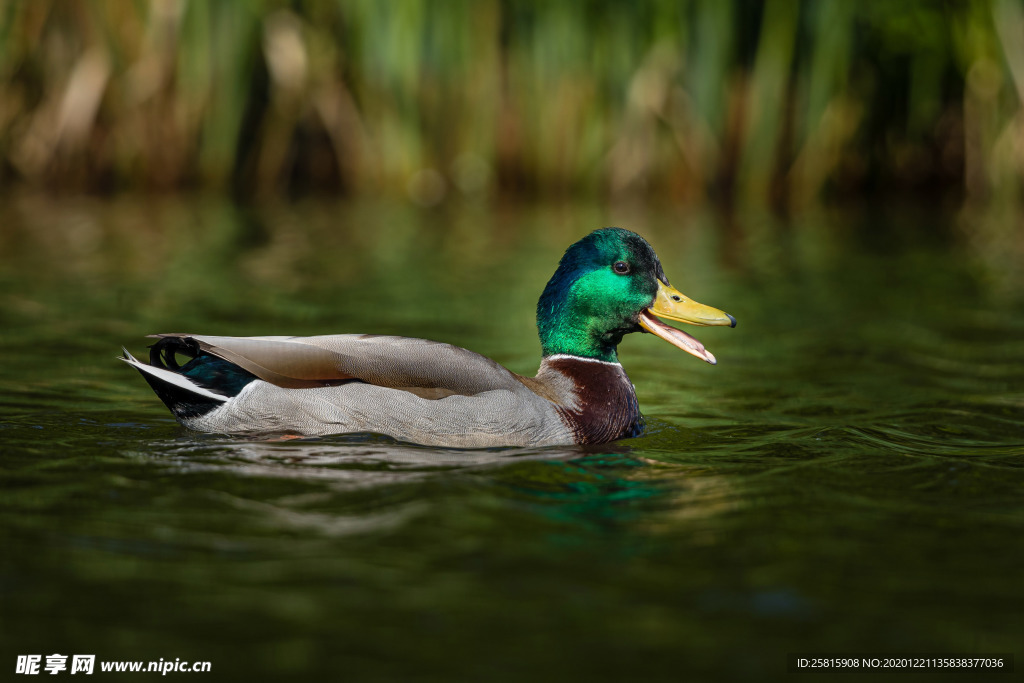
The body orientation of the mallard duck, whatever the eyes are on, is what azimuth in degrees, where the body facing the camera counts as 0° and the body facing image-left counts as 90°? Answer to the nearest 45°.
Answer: approximately 270°
